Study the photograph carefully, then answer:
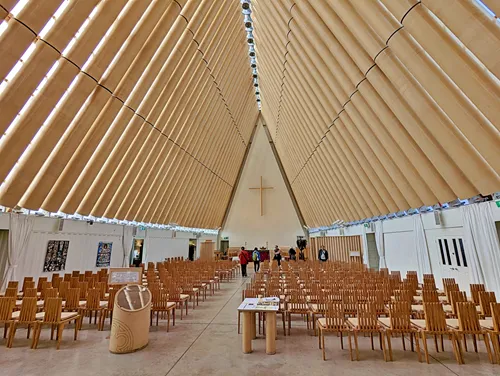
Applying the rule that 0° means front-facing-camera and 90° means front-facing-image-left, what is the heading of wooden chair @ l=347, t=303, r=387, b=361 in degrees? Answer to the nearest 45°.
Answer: approximately 135°

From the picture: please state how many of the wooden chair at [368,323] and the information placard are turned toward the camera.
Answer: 1

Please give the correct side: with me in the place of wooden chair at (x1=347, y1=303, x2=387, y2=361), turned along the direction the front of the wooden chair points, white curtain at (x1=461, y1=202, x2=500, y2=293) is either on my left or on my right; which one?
on my right

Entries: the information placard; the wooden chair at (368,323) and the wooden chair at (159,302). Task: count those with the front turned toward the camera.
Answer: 1

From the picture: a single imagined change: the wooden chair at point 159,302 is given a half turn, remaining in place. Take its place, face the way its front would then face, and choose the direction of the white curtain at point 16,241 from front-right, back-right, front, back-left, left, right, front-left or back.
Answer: right

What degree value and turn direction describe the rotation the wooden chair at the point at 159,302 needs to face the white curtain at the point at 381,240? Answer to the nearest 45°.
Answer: approximately 45° to its right

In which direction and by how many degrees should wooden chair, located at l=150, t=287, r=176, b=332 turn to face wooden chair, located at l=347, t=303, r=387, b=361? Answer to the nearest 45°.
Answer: approximately 90° to its right

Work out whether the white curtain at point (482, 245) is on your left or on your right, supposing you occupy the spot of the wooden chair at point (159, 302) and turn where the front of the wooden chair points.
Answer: on your right

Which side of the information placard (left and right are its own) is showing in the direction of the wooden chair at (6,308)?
right

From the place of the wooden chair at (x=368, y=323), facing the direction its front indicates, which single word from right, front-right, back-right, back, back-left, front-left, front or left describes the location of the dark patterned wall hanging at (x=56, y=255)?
front-left

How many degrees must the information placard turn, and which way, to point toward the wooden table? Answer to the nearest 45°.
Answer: approximately 45° to its left

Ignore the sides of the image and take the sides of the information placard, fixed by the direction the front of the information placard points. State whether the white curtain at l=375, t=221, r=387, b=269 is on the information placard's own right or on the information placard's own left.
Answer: on the information placard's own left

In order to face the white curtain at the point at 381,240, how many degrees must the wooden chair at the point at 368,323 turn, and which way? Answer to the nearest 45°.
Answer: approximately 45° to its right

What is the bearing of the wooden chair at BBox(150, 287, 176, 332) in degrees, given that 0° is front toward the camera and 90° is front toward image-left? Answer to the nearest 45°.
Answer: approximately 225°

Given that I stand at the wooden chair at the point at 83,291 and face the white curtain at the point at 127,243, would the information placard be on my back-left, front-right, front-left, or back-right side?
back-right
